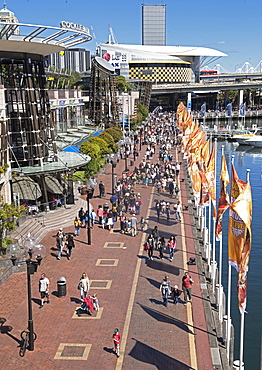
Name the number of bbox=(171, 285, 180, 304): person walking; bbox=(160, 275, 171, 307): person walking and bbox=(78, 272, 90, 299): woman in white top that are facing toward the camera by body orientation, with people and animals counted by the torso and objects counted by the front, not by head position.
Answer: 3

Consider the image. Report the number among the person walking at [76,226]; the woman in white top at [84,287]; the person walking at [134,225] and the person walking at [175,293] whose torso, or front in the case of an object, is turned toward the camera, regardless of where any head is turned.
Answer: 3

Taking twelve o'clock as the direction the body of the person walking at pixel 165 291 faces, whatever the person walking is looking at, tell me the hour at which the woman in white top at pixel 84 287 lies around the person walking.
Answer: The woman in white top is roughly at 3 o'clock from the person walking.

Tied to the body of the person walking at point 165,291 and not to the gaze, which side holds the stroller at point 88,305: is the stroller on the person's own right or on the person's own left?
on the person's own right

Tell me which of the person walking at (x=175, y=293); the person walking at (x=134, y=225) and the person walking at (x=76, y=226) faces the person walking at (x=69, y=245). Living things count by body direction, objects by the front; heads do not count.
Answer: the person walking at (x=76, y=226)

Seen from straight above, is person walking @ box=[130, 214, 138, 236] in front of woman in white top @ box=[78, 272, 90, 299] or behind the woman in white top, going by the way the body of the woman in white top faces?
behind

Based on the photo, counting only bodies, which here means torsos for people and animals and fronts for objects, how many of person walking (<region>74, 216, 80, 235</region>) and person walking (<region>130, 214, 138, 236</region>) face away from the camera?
1
